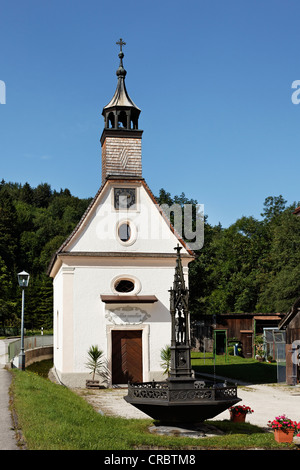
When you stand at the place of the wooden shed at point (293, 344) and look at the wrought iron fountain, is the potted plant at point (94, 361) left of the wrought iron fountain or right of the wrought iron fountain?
right

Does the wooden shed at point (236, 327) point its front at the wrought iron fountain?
yes

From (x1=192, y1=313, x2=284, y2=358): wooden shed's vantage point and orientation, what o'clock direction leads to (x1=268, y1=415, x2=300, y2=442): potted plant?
The potted plant is roughly at 12 o'clock from the wooden shed.

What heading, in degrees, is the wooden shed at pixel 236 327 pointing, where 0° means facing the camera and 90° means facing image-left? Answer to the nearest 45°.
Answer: approximately 0°

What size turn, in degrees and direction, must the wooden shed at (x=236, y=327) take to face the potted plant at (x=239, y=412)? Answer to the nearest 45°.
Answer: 0° — it already faces it

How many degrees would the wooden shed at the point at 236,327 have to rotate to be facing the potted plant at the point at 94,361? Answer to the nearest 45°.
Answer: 0° — it already faces it
